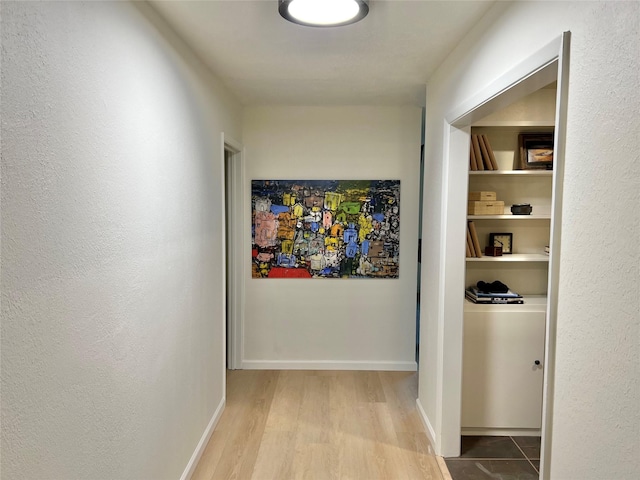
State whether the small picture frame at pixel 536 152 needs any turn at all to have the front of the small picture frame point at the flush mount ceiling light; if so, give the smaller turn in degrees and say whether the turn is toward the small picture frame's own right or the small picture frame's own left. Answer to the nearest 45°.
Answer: approximately 45° to the small picture frame's own right
